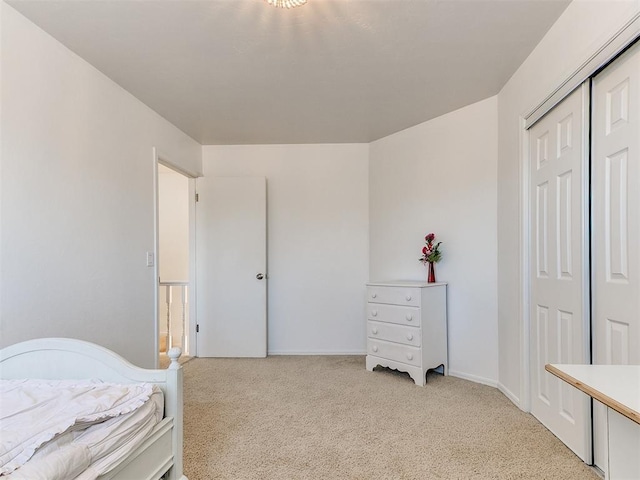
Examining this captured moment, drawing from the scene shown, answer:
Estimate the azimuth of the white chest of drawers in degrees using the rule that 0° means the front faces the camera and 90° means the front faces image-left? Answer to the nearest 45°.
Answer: approximately 45°

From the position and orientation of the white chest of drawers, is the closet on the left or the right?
on its left

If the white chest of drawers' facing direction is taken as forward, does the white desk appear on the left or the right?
on its left

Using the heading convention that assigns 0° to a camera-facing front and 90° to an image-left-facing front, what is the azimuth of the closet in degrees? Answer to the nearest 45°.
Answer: approximately 45°

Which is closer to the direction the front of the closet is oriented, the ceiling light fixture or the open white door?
the ceiling light fixture

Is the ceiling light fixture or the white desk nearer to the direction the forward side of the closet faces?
the ceiling light fixture

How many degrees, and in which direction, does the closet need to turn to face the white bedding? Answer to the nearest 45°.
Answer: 0° — it already faces it

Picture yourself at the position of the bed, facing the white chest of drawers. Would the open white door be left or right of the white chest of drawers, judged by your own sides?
left
